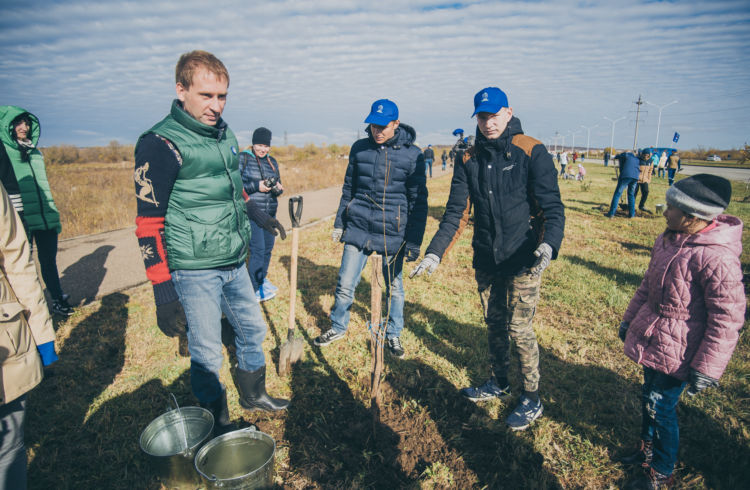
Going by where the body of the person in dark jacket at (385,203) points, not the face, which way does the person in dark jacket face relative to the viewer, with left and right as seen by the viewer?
facing the viewer

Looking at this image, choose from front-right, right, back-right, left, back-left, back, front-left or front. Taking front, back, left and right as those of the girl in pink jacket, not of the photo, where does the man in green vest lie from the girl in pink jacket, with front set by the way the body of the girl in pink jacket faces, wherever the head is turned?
front

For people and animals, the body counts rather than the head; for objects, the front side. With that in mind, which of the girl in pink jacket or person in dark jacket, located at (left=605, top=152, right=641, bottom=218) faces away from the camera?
the person in dark jacket

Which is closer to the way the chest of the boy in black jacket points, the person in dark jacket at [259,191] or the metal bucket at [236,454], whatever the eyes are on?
the metal bucket

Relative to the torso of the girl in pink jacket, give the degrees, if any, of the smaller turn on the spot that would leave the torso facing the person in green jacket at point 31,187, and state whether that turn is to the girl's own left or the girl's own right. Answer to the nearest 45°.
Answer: approximately 45° to the girl's own right

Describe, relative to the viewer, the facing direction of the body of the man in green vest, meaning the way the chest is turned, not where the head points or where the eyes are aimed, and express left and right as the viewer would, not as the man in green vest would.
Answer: facing the viewer and to the right of the viewer

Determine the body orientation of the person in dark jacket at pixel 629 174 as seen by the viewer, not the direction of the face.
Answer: away from the camera

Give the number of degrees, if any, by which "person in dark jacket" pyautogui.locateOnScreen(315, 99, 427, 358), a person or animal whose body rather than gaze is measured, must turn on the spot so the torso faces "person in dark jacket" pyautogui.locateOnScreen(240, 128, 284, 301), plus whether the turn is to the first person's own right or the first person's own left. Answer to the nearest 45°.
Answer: approximately 135° to the first person's own right

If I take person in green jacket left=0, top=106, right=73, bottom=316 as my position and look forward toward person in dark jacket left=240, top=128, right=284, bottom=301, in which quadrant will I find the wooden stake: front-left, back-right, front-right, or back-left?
front-right

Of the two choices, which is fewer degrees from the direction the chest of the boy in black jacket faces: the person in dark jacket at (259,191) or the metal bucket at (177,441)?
the metal bucket

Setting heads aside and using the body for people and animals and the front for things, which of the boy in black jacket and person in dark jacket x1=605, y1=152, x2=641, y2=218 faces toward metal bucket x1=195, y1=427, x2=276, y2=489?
the boy in black jacket

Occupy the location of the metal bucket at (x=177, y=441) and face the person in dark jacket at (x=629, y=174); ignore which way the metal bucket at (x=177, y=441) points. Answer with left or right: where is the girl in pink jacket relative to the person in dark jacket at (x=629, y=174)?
right

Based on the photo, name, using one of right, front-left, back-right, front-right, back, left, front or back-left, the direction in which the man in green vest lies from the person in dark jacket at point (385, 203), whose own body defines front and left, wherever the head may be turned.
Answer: front-right

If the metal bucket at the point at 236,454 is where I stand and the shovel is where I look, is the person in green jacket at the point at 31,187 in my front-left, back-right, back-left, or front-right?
front-left
